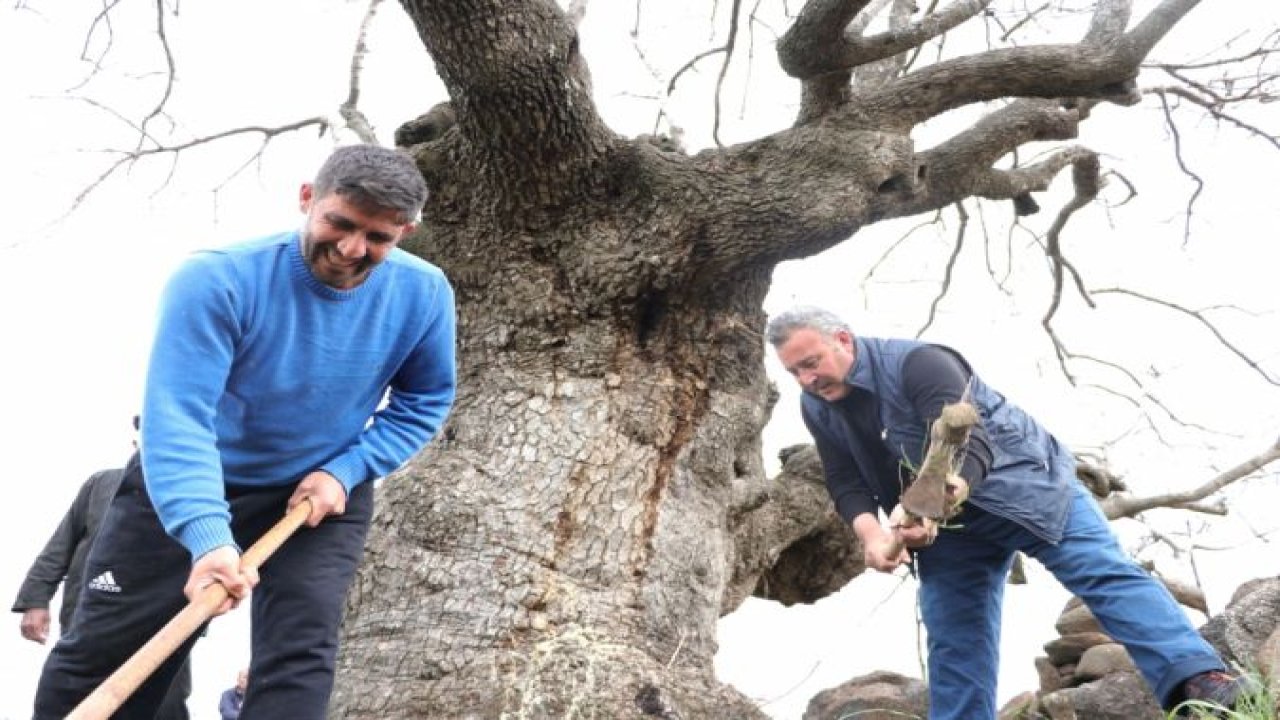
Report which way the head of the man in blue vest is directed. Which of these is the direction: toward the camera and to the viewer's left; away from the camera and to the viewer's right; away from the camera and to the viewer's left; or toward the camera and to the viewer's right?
toward the camera and to the viewer's left

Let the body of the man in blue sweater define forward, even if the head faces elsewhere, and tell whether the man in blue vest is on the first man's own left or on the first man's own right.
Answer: on the first man's own left

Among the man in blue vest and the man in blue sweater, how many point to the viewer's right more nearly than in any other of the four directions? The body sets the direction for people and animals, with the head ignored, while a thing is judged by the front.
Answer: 0

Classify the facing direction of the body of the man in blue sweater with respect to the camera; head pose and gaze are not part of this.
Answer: toward the camera

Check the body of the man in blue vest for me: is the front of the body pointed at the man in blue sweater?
yes

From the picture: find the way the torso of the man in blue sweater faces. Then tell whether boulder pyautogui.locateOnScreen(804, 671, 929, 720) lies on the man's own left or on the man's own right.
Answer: on the man's own left

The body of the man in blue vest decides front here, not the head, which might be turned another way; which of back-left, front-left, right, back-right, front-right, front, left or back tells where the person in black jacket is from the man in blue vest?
front-right

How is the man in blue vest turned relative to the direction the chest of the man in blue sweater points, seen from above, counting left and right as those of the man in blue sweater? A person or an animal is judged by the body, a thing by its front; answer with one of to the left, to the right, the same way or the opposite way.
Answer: to the right

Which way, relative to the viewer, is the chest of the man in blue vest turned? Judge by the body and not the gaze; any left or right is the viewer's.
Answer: facing the viewer and to the left of the viewer
